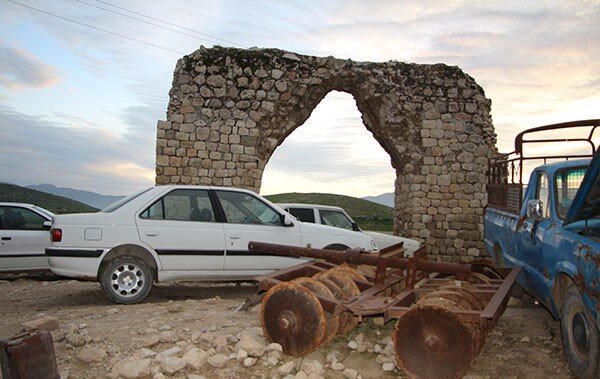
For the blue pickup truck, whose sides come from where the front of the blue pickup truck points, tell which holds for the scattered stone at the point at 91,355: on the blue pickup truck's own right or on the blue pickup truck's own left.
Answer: on the blue pickup truck's own right

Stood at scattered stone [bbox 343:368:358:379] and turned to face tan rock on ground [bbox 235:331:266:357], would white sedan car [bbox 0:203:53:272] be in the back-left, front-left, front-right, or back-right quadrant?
front-right

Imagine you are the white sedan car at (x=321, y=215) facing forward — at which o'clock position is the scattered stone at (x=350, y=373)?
The scattered stone is roughly at 3 o'clock from the white sedan car.

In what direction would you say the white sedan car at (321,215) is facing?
to the viewer's right

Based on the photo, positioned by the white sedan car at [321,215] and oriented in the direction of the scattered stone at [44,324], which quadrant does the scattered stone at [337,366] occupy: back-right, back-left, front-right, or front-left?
front-left

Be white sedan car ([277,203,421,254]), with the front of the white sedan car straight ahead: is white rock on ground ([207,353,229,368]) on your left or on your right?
on your right

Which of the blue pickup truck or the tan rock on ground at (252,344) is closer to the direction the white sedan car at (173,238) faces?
the blue pickup truck

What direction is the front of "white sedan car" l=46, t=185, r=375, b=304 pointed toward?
to the viewer's right

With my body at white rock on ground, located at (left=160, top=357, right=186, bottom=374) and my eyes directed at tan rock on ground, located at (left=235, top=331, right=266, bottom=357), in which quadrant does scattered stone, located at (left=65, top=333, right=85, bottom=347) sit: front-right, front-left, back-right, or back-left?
back-left

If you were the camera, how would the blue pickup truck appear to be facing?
facing the viewer and to the right of the viewer

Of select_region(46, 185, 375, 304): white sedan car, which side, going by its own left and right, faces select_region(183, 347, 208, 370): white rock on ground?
right

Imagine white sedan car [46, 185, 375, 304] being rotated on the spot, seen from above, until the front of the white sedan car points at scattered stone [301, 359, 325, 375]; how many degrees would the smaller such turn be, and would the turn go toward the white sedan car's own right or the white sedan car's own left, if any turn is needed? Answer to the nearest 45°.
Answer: approximately 45° to the white sedan car's own right
